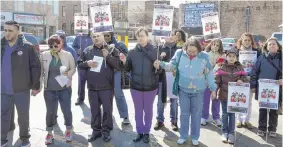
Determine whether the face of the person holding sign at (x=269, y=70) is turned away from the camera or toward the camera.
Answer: toward the camera

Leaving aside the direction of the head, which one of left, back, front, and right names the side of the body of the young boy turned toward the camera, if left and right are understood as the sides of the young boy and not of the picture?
front

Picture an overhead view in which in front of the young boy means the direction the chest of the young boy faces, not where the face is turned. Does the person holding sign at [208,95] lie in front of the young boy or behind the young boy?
behind

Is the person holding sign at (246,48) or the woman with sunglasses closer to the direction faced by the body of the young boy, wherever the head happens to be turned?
the woman with sunglasses

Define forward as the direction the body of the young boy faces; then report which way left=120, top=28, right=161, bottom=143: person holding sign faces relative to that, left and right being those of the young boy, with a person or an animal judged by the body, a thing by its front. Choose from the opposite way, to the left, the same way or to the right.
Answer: the same way

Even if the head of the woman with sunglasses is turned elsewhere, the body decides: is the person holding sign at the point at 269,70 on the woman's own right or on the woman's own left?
on the woman's own left

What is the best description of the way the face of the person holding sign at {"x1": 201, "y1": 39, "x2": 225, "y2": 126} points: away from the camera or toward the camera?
toward the camera

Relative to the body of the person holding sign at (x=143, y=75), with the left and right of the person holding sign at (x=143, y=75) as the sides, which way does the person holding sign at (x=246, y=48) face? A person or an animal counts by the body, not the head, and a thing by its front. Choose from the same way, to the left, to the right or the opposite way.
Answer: the same way

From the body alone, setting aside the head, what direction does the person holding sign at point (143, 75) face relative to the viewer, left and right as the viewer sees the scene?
facing the viewer

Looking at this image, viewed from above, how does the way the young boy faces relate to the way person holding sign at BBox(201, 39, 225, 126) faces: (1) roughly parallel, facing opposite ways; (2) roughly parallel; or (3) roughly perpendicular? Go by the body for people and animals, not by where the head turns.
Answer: roughly parallel

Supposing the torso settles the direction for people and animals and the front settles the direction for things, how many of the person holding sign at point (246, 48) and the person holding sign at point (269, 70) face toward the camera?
2

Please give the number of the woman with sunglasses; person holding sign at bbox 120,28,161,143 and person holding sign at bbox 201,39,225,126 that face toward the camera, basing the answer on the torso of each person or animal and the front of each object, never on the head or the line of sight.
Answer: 3

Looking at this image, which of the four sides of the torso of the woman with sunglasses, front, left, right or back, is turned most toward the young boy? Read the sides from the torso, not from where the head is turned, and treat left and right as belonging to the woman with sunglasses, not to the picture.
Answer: left

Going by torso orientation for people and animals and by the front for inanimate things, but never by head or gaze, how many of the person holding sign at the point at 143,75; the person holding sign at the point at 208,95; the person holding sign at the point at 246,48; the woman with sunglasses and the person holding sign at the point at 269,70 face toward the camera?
5

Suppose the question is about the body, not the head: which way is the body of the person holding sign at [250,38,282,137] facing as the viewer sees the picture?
toward the camera
